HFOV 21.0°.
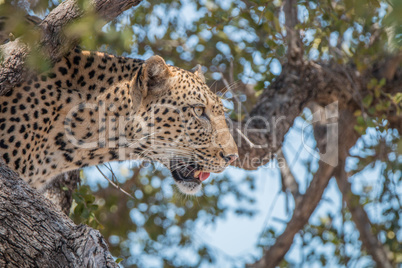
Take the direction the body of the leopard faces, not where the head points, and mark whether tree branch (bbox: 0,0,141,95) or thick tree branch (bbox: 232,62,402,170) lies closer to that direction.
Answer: the thick tree branch

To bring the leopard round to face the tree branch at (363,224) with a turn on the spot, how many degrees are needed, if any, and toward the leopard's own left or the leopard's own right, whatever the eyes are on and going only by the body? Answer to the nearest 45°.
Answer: approximately 45° to the leopard's own left

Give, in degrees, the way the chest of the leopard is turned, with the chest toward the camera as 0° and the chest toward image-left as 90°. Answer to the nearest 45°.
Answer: approximately 270°

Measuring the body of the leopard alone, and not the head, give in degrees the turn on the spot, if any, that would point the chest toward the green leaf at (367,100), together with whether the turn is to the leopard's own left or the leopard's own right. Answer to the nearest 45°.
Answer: approximately 45° to the leopard's own left

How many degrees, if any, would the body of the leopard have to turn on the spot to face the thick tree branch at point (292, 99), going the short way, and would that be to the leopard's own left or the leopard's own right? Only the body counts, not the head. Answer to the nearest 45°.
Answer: approximately 45° to the leopard's own left

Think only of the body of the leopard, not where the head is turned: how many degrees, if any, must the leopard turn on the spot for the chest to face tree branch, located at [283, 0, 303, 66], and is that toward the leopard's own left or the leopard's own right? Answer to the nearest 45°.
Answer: approximately 45° to the leopard's own left
